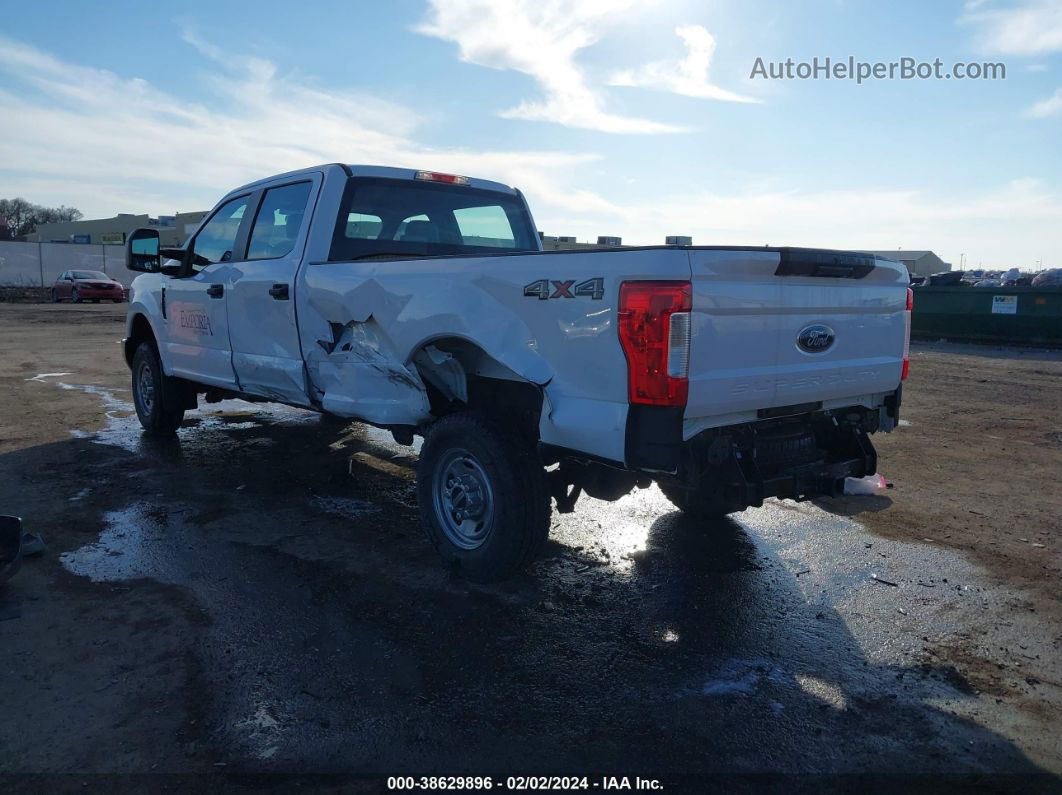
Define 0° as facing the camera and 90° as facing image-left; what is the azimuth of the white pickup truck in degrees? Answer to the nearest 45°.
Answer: approximately 135°

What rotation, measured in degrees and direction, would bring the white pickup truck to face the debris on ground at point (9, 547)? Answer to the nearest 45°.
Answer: approximately 45° to its left

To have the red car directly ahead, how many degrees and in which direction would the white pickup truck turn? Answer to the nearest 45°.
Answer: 0° — it already faces it

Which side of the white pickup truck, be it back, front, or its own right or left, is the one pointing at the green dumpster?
right

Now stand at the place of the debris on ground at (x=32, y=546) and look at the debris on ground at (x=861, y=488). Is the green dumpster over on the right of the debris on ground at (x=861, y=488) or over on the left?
left
